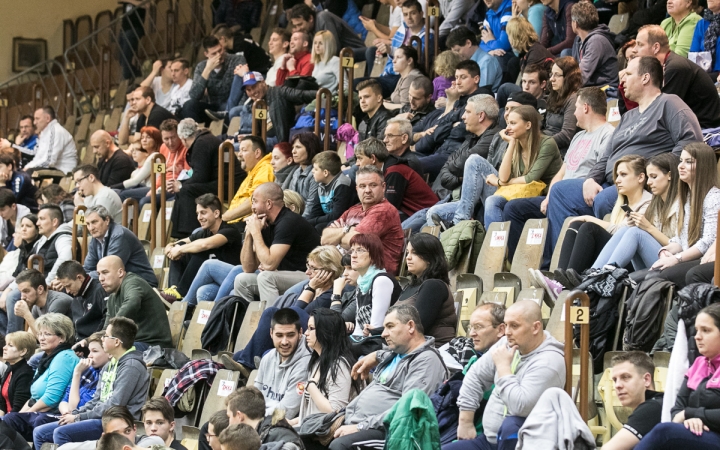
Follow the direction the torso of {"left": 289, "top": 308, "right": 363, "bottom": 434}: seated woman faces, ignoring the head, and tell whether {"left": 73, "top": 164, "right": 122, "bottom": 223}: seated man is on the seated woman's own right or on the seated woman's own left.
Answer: on the seated woman's own right

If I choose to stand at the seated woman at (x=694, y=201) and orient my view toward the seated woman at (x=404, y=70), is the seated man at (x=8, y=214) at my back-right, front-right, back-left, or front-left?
front-left

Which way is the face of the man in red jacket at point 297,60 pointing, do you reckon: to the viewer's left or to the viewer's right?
to the viewer's left

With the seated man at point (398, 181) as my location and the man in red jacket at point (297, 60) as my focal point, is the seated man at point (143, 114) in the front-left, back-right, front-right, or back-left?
front-left

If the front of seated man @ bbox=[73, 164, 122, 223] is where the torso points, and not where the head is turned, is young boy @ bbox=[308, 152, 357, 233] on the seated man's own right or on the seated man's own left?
on the seated man's own left

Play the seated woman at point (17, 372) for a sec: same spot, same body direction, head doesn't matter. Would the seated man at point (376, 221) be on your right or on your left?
on your left

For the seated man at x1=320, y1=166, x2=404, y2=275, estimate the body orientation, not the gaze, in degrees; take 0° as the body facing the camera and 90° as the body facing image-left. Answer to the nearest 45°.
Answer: approximately 45°

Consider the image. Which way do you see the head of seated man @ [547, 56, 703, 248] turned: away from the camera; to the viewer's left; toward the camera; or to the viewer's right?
to the viewer's left

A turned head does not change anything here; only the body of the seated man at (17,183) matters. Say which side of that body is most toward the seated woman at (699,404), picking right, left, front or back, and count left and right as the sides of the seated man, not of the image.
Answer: left

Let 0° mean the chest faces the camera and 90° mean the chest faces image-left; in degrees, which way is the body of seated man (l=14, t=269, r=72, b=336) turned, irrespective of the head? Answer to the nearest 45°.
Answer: approximately 45°

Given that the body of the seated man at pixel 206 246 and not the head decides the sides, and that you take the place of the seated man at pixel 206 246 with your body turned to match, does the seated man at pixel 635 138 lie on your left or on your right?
on your left

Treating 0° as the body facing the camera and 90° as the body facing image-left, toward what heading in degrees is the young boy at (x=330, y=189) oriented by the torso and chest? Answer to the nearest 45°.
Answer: approximately 45°

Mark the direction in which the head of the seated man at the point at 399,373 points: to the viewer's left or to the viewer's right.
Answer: to the viewer's left

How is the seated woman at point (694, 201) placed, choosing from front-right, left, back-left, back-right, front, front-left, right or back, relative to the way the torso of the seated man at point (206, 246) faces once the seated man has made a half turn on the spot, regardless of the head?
right

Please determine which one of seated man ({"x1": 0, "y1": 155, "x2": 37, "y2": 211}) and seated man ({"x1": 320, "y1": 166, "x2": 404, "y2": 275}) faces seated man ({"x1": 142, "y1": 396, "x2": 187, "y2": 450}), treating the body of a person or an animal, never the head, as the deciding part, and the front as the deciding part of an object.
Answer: seated man ({"x1": 320, "y1": 166, "x2": 404, "y2": 275})
